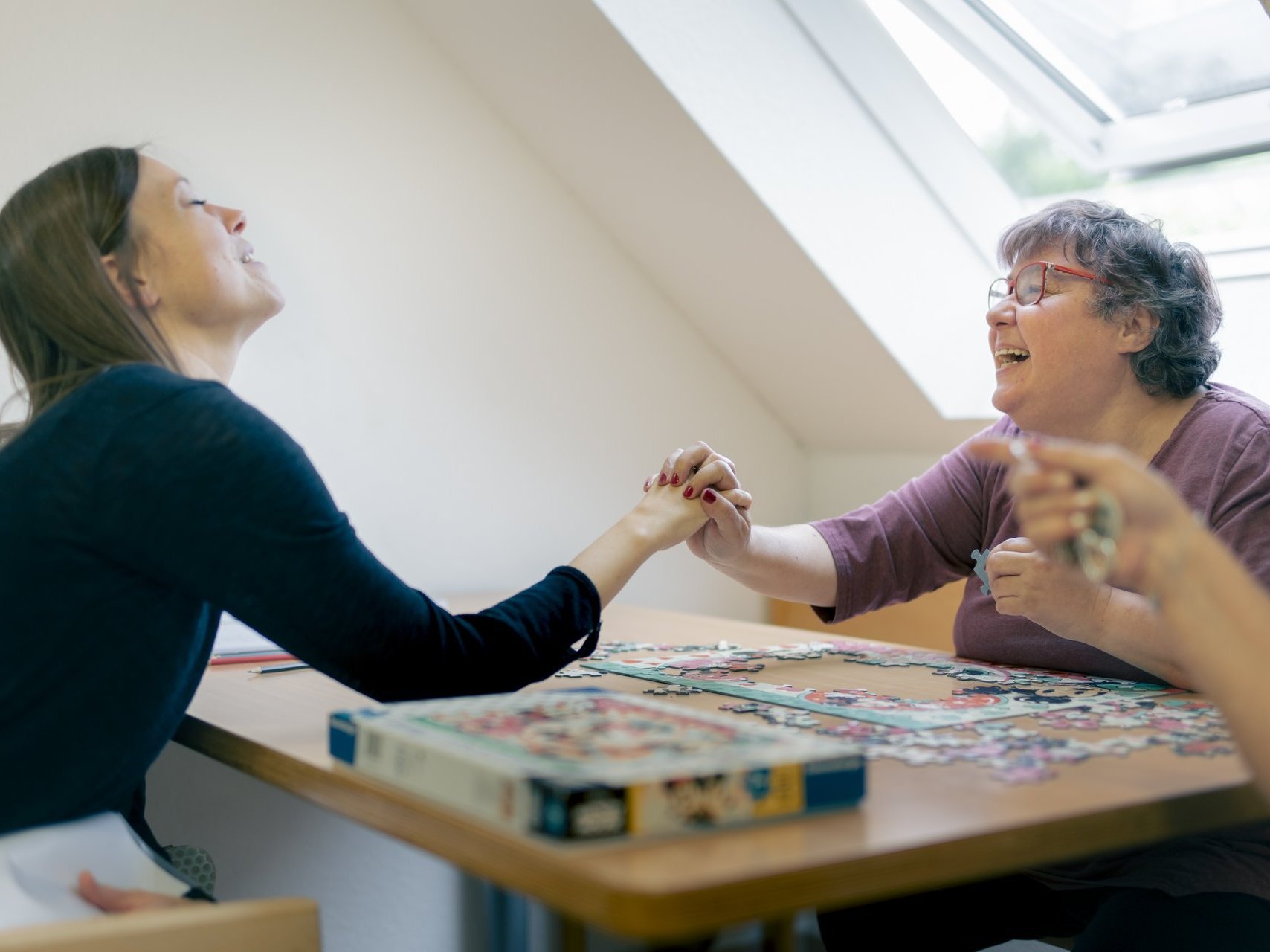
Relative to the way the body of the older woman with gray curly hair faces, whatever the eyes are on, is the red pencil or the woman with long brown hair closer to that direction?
the woman with long brown hair

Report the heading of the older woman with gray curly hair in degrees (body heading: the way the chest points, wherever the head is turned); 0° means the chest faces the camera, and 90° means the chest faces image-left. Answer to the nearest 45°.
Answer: approximately 45°

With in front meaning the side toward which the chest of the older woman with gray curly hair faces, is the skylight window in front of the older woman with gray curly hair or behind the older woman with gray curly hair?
behind

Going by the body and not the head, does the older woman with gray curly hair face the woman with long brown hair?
yes

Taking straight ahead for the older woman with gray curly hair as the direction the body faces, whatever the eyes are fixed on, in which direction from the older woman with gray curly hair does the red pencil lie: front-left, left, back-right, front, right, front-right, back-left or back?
front-right

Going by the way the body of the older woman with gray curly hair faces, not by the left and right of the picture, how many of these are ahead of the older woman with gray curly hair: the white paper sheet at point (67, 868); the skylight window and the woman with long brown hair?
2

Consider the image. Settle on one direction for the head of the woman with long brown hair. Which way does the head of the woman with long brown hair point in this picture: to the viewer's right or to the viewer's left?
to the viewer's right

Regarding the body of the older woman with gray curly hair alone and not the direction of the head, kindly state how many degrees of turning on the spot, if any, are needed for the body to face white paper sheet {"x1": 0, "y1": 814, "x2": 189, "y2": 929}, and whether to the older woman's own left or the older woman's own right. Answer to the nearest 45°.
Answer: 0° — they already face it

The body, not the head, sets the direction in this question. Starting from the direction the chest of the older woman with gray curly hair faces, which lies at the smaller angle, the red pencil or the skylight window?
the red pencil

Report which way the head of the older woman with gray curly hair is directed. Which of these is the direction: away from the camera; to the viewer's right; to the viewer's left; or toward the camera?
to the viewer's left
